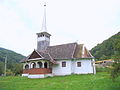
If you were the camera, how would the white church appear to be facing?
facing the viewer and to the left of the viewer

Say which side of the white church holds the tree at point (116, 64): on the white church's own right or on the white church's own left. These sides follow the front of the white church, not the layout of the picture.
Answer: on the white church's own left
